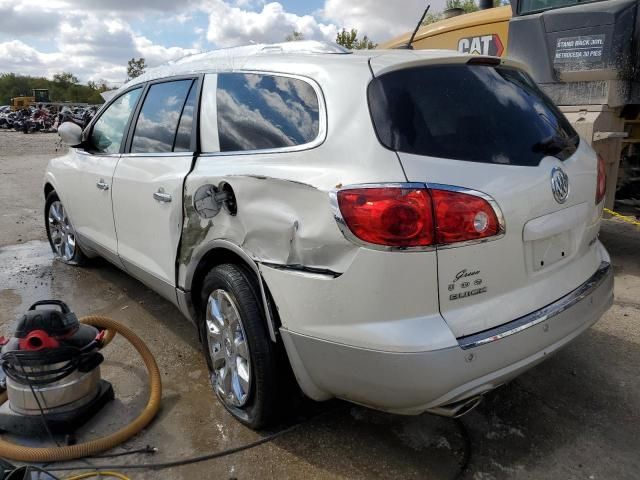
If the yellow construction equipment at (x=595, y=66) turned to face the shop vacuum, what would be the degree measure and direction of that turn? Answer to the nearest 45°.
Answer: approximately 90° to its left

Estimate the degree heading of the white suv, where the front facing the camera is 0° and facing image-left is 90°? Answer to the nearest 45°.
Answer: approximately 135°

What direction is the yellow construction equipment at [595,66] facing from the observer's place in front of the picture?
facing away from the viewer and to the left of the viewer
